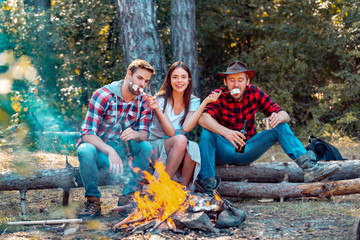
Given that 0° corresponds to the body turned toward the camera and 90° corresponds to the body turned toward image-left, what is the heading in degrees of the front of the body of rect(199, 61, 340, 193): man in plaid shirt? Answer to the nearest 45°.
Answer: approximately 0°

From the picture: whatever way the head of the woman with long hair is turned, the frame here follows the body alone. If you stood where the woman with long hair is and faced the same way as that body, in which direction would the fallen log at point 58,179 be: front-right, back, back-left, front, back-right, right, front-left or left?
right

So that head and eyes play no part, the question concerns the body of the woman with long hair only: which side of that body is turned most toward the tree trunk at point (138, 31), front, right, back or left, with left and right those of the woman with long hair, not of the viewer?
back

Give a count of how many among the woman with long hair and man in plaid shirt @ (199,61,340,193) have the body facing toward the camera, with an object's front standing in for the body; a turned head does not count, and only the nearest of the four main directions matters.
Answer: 2

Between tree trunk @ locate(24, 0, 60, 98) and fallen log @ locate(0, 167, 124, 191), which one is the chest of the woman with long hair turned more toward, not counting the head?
the fallen log

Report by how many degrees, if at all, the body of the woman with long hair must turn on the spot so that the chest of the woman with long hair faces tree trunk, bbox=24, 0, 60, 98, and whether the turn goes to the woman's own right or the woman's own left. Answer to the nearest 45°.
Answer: approximately 135° to the woman's own right

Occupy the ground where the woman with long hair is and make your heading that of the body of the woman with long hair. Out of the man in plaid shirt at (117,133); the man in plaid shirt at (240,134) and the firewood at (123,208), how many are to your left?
1

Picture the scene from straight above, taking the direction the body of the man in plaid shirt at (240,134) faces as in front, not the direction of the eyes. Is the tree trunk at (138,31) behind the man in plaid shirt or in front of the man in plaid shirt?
behind

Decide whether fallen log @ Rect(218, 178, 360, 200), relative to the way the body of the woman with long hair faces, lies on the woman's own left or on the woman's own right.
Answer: on the woman's own left

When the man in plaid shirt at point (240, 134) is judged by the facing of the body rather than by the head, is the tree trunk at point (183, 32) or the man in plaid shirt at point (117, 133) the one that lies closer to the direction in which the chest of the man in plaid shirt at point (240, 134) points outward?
the man in plaid shirt

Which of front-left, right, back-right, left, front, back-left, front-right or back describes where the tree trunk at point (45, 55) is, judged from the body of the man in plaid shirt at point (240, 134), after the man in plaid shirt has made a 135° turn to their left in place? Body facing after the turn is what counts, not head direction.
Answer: left
